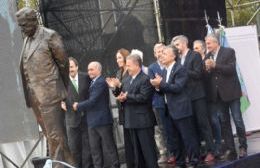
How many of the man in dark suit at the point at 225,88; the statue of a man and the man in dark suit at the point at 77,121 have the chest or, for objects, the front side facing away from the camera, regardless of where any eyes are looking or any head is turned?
0

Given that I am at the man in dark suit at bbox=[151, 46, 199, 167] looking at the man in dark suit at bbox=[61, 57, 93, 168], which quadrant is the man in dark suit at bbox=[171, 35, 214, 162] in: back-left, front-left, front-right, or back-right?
back-right

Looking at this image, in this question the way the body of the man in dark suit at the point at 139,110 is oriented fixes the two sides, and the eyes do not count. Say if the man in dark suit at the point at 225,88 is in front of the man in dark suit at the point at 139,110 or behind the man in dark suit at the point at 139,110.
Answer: behind

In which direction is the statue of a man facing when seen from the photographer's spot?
facing the viewer and to the left of the viewer

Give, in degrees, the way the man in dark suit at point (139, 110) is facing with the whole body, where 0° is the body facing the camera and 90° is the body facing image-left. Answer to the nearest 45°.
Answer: approximately 45°

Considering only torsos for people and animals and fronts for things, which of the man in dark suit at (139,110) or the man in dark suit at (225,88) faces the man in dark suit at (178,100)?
the man in dark suit at (225,88)

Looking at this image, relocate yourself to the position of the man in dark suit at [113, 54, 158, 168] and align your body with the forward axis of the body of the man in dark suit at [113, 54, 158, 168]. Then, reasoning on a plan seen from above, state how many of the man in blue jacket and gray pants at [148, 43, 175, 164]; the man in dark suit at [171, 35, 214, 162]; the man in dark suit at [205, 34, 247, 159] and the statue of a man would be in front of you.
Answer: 1

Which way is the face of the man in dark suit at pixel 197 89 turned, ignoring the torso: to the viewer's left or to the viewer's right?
to the viewer's left

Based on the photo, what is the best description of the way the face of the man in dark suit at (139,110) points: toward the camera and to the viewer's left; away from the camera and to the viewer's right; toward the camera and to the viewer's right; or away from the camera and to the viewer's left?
toward the camera and to the viewer's left
